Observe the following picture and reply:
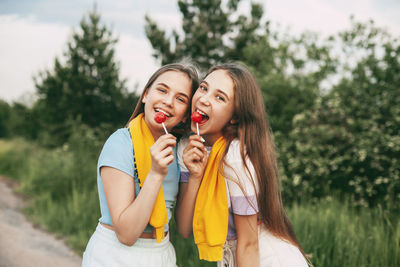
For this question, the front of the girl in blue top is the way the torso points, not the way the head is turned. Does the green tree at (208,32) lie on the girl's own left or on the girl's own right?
on the girl's own left

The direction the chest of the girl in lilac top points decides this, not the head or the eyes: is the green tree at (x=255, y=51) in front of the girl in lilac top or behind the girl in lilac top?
behind

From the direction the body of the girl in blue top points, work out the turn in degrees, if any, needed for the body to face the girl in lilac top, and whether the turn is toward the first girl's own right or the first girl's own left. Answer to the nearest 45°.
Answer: approximately 45° to the first girl's own left

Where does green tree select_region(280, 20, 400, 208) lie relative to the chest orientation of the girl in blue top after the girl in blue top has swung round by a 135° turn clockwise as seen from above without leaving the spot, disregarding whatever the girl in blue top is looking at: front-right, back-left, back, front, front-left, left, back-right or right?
back-right

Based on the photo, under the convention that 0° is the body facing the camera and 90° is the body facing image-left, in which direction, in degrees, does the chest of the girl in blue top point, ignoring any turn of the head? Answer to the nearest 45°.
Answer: approximately 315°

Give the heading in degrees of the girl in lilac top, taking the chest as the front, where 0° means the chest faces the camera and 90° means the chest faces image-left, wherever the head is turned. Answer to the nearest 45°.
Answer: approximately 45°

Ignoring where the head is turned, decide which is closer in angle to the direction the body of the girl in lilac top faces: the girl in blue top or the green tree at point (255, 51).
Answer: the girl in blue top
